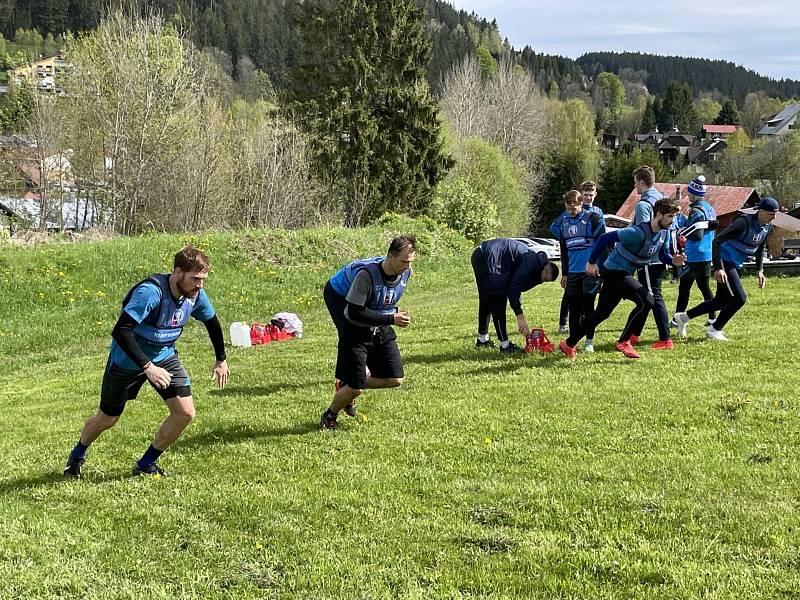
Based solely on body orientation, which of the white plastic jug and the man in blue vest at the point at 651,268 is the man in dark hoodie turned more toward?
the man in blue vest

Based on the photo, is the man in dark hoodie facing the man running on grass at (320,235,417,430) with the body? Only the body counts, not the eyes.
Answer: no

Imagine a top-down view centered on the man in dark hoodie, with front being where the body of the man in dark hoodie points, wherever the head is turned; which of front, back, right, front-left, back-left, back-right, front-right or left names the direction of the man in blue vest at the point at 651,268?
front

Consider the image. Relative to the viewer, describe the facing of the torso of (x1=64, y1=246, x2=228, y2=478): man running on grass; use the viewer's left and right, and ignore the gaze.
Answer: facing the viewer and to the right of the viewer

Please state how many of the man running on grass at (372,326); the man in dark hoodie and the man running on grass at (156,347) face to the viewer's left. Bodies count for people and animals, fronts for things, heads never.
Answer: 0

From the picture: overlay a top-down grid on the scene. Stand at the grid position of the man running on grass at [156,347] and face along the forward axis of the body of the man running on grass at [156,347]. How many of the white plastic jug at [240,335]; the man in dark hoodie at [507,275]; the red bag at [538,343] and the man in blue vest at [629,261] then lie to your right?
0

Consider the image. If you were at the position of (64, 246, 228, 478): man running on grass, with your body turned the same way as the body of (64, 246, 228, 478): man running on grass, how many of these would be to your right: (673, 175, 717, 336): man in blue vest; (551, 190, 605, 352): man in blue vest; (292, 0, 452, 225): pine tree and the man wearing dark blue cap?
0

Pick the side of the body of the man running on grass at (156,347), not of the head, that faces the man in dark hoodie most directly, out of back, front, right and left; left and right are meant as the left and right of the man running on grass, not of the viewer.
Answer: left

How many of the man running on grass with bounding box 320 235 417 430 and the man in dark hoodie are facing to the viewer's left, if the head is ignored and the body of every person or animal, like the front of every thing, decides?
0

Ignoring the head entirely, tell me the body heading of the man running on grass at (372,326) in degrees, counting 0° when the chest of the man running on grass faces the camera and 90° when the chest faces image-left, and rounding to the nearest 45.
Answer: approximately 315°

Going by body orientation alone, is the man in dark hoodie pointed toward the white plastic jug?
no

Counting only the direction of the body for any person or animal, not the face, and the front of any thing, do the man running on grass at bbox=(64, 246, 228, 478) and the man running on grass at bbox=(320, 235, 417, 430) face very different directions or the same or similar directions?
same or similar directions

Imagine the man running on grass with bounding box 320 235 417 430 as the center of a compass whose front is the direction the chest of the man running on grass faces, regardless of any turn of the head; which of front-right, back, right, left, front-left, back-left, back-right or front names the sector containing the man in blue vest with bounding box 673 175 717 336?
left

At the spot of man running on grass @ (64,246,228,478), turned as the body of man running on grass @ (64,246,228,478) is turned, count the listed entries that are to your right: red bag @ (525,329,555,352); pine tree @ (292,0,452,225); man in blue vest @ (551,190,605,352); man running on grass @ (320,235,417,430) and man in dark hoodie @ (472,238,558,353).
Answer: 0

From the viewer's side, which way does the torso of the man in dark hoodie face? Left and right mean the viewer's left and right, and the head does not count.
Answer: facing to the right of the viewer

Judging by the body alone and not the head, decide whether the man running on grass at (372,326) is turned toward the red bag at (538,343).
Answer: no
